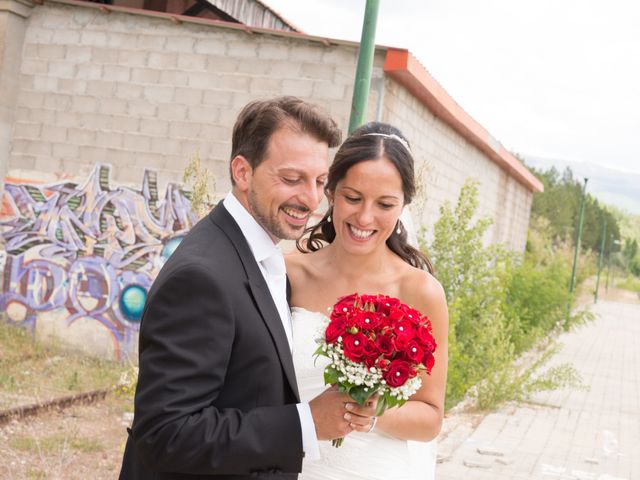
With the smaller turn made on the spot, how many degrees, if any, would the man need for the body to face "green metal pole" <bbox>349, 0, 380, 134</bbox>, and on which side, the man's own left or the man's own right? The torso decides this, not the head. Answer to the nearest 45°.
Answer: approximately 90° to the man's own left

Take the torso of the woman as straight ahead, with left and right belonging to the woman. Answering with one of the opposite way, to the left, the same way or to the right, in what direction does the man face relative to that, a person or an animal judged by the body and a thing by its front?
to the left

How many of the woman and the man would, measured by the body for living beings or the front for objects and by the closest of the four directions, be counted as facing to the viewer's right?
1

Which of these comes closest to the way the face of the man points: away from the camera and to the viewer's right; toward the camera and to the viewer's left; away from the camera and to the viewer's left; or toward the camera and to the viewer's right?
toward the camera and to the viewer's right

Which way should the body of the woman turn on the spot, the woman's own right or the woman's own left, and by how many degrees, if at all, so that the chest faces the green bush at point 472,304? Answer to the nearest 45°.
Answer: approximately 180°

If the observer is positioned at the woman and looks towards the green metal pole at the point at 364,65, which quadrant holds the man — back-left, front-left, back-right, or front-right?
back-left

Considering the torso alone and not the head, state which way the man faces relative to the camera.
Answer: to the viewer's right

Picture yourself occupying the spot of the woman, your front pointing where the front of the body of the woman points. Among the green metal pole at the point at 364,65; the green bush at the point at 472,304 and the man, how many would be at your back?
2

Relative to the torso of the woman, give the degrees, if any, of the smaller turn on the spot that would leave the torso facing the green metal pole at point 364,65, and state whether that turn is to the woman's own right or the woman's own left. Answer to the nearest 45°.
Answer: approximately 180°

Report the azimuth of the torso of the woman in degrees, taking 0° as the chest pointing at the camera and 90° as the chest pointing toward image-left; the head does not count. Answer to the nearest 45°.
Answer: approximately 0°
